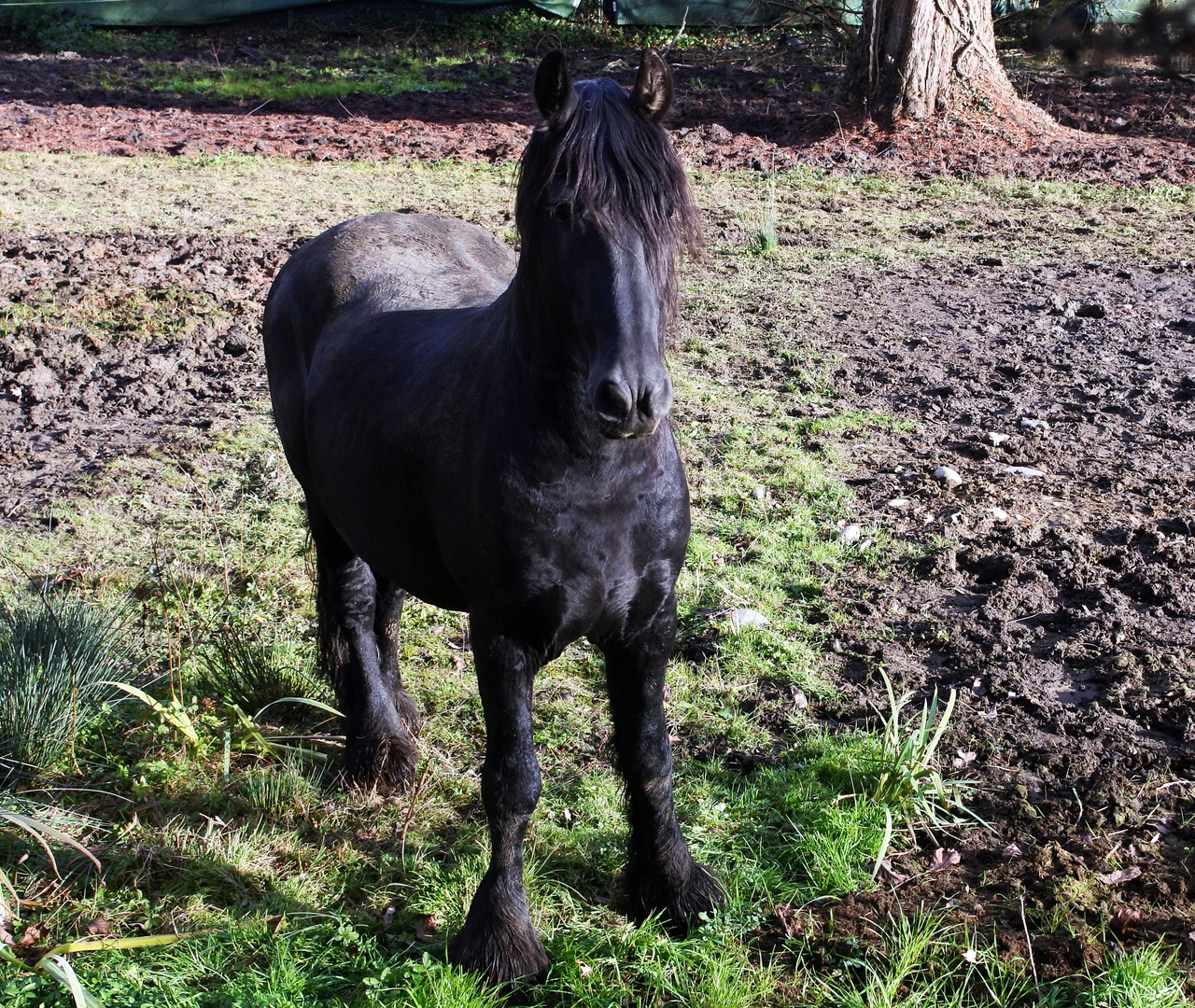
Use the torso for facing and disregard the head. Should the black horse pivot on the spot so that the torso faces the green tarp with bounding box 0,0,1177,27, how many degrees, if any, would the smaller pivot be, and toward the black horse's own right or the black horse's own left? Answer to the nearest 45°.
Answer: approximately 135° to the black horse's own left

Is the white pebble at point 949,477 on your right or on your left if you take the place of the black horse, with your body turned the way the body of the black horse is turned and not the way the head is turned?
on your left

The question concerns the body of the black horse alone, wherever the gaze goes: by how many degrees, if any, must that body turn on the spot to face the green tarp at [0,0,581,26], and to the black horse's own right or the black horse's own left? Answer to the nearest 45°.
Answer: approximately 135° to the black horse's own left

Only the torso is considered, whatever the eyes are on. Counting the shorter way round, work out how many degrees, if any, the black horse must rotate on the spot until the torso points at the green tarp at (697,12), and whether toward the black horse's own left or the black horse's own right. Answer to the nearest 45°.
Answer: approximately 135° to the black horse's own left

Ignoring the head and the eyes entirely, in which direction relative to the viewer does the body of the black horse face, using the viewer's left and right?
facing the viewer and to the right of the viewer
